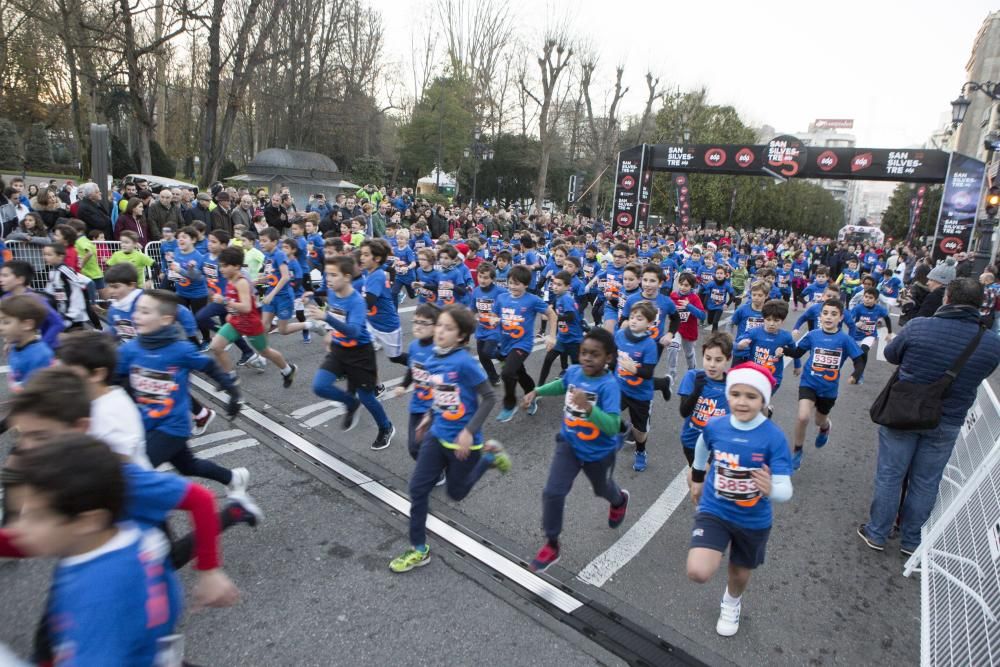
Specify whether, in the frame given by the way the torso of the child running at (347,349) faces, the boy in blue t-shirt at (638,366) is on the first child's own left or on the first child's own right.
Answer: on the first child's own left

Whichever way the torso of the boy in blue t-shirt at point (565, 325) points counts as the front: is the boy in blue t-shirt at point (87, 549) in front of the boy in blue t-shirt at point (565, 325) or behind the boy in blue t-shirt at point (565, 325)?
in front

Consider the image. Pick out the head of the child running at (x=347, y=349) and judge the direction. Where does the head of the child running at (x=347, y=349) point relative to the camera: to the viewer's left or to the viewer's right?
to the viewer's left

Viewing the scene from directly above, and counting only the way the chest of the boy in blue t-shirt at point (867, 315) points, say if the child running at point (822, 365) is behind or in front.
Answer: in front

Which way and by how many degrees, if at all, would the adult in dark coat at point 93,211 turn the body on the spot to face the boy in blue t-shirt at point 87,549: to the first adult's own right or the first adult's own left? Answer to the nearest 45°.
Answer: approximately 45° to the first adult's own right

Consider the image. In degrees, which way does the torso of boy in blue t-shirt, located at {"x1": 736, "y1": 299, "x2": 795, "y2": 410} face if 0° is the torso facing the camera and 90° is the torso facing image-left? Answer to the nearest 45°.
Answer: approximately 0°

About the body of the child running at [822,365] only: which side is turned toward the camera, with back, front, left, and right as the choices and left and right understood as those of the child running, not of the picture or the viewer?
front

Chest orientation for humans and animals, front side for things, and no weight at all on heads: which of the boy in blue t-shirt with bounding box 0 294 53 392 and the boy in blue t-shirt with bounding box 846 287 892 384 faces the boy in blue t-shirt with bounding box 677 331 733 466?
the boy in blue t-shirt with bounding box 846 287 892 384

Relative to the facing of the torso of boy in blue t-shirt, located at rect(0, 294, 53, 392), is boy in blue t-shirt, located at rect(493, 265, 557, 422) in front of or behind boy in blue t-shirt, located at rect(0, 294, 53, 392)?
behind

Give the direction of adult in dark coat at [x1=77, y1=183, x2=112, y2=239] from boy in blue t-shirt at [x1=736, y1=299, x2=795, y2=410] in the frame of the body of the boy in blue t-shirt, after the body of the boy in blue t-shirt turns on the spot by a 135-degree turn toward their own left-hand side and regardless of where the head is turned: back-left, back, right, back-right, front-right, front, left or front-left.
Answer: back-left

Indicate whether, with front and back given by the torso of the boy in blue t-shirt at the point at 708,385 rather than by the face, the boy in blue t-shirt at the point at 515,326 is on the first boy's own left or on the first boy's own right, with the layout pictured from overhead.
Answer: on the first boy's own right

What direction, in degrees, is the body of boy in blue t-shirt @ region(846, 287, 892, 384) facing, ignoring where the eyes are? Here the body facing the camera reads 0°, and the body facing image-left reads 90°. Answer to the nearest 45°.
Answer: approximately 0°

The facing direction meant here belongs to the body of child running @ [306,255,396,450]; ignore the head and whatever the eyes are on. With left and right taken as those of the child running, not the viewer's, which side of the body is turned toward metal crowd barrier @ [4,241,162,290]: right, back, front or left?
right
